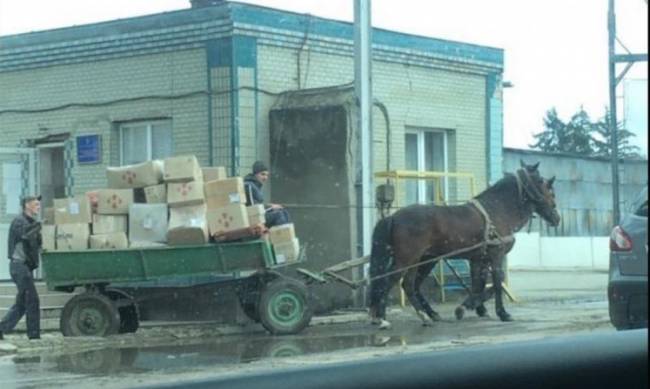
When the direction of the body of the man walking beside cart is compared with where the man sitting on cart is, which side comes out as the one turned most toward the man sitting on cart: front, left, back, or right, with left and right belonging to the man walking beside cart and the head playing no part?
front

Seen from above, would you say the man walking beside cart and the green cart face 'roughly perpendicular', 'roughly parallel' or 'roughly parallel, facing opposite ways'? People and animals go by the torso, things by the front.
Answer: roughly parallel

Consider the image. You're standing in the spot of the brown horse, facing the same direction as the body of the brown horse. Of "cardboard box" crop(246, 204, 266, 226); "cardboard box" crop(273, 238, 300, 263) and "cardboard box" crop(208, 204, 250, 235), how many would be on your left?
0

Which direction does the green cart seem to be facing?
to the viewer's right

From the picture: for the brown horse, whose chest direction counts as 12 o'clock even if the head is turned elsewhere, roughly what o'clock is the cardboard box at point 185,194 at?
The cardboard box is roughly at 5 o'clock from the brown horse.

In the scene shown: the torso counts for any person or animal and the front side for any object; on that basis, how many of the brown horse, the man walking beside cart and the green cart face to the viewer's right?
3

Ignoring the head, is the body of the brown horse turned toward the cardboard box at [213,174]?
no

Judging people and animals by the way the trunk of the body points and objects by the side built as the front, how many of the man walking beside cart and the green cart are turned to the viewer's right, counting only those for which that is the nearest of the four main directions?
2

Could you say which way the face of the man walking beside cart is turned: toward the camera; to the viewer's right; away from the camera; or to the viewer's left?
to the viewer's right

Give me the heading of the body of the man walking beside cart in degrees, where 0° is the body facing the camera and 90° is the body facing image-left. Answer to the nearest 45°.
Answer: approximately 270°

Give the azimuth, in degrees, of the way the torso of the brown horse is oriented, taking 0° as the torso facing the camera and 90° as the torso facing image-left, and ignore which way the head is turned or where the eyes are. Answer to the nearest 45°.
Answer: approximately 270°

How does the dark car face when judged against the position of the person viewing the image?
facing away from the viewer and to the right of the viewer

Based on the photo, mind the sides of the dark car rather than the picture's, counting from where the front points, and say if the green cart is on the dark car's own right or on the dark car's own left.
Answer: on the dark car's own left
